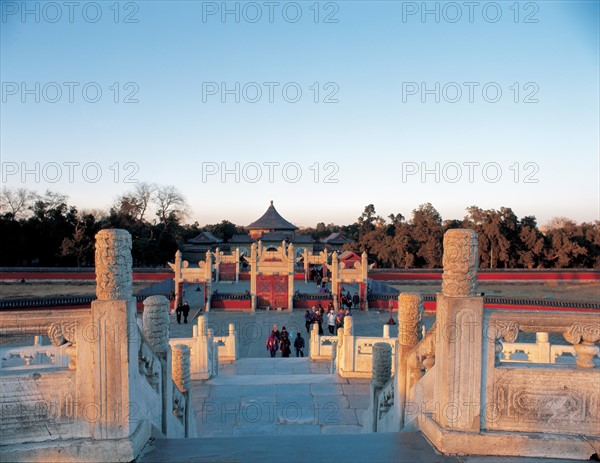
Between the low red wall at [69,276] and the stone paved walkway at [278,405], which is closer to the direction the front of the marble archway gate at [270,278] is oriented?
the stone paved walkway

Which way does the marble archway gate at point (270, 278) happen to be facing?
toward the camera

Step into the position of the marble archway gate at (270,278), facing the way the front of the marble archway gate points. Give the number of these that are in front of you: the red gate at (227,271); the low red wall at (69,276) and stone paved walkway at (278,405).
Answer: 1

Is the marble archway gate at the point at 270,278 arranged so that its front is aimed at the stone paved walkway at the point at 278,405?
yes

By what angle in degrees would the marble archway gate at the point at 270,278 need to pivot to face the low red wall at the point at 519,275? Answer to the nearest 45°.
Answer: approximately 135° to its left

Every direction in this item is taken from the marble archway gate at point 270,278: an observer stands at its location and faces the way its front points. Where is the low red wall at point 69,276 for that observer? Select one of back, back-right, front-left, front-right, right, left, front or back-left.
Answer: back-right

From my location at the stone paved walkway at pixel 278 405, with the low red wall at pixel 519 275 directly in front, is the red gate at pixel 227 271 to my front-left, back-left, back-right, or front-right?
front-left

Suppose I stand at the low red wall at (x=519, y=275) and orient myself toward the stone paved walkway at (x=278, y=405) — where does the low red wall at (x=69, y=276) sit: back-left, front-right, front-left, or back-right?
front-right

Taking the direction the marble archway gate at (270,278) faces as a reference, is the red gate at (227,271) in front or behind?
behind
